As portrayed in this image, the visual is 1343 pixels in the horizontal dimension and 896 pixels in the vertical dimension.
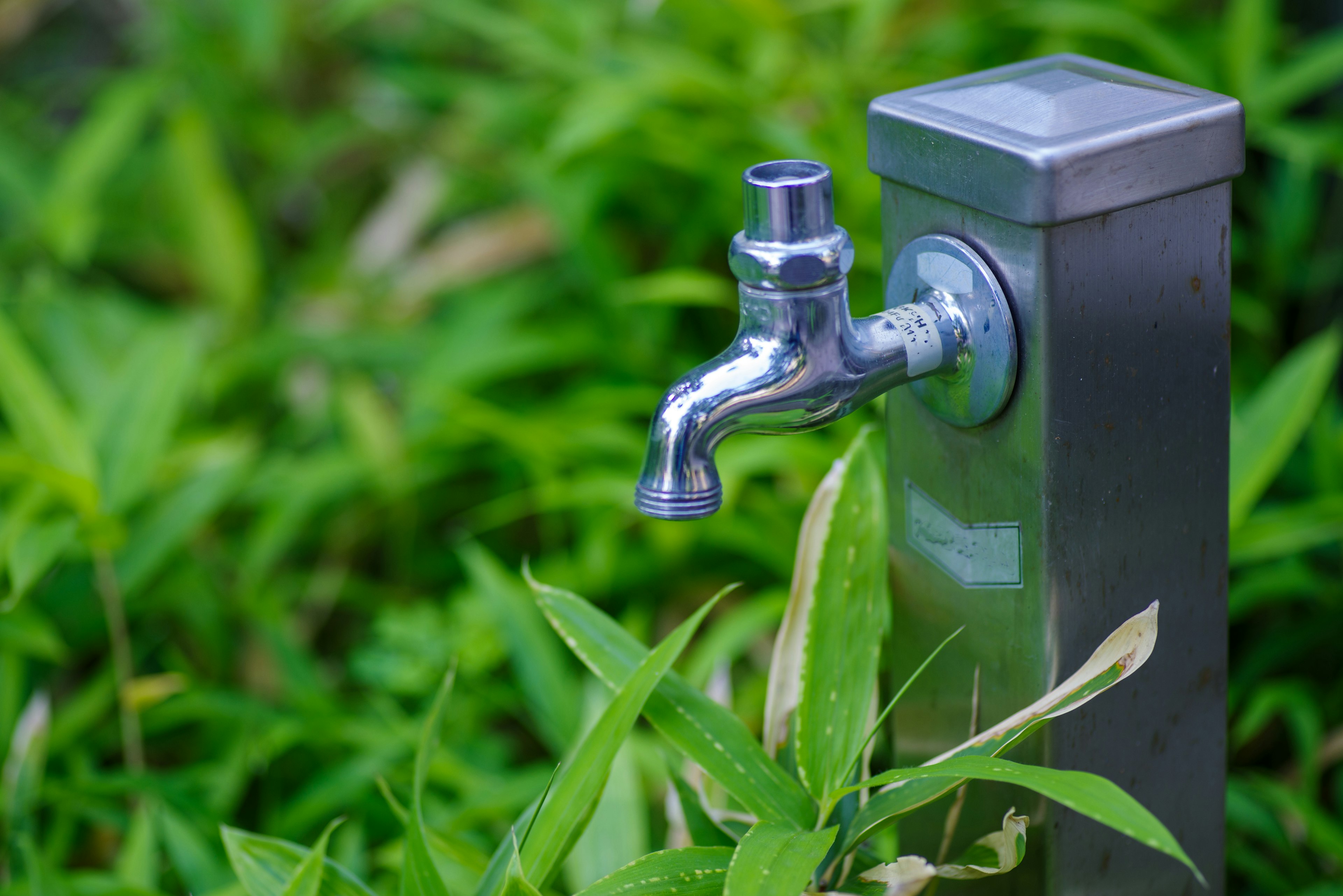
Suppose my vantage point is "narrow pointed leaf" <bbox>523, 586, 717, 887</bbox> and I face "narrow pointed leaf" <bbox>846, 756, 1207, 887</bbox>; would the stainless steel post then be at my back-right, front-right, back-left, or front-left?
front-left

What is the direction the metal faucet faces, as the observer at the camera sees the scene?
facing the viewer and to the left of the viewer
